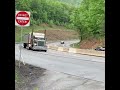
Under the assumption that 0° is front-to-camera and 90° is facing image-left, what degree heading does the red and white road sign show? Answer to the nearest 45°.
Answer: approximately 0°
